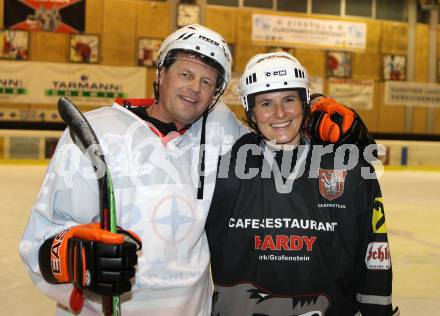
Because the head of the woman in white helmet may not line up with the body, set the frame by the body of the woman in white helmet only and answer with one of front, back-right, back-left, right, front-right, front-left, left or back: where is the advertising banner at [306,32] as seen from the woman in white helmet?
back

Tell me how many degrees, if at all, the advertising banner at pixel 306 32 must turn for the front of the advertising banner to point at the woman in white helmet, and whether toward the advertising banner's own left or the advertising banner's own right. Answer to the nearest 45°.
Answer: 0° — it already faces them

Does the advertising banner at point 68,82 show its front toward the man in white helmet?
yes
